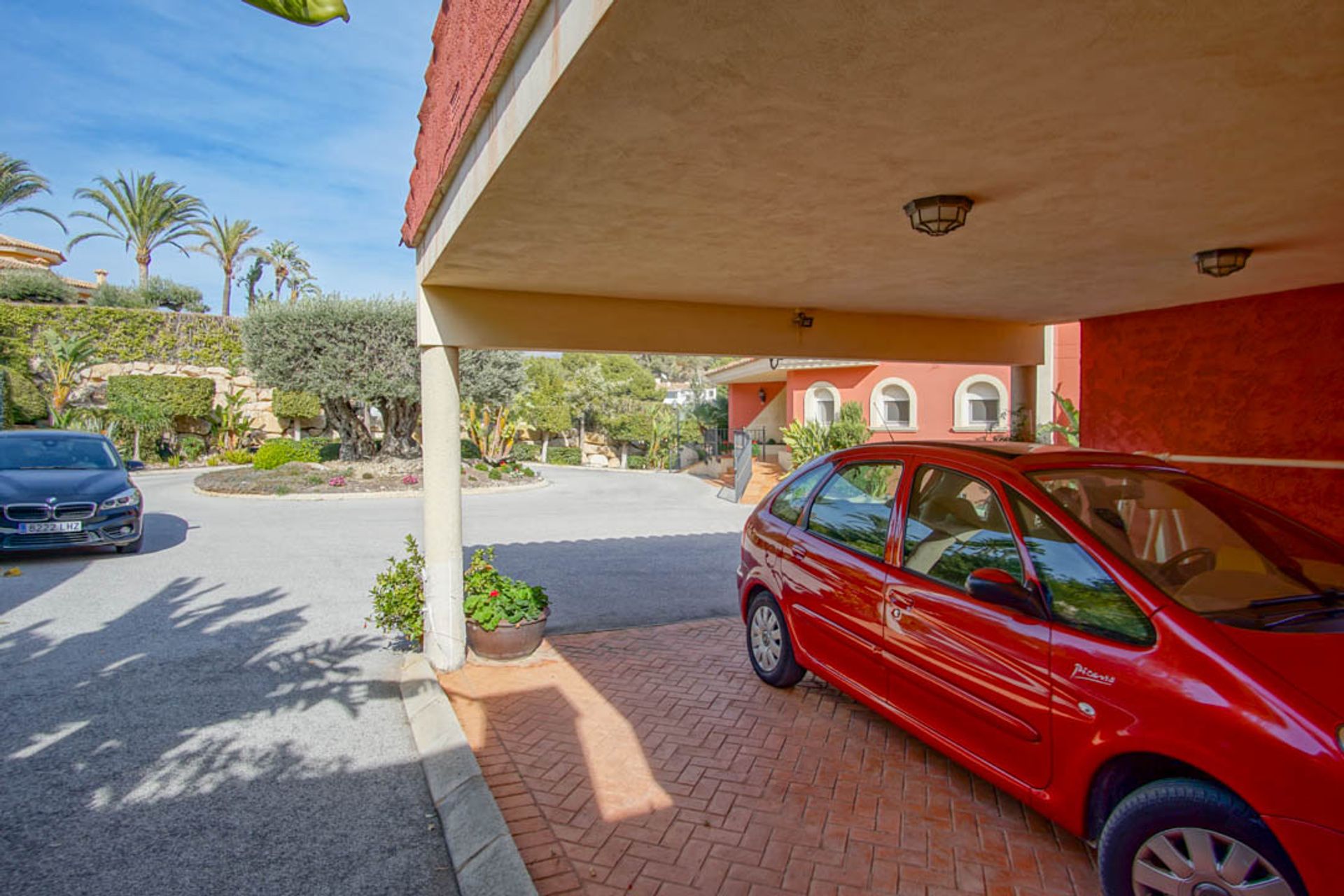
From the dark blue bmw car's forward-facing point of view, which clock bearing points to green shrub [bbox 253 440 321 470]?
The green shrub is roughly at 7 o'clock from the dark blue bmw car.

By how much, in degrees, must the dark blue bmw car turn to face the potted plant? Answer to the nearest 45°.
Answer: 0° — it already faces it

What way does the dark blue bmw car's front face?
toward the camera

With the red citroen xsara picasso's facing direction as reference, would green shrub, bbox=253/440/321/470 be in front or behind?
behind

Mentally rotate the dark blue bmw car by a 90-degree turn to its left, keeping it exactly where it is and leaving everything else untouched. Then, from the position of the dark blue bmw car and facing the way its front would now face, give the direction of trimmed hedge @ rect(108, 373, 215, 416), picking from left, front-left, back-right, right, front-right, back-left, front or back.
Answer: left

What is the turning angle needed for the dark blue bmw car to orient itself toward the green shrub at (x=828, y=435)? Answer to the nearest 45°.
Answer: approximately 90° to its left

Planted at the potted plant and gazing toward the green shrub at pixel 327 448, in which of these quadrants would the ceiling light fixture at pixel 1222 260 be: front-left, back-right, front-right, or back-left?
back-right

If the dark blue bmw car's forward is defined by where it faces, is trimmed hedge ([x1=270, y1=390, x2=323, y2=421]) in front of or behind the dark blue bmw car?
behind

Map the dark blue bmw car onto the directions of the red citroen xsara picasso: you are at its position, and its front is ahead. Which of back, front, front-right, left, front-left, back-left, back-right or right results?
back-right

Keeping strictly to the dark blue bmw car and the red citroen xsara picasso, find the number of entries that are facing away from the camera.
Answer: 0

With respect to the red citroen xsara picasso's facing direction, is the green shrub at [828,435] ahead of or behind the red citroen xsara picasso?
behind

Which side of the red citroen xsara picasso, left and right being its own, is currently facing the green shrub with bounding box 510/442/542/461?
back
